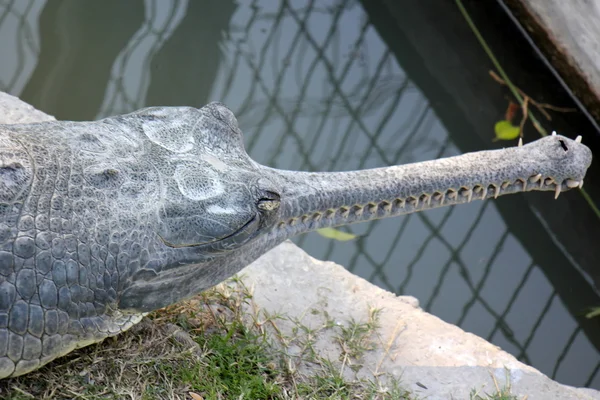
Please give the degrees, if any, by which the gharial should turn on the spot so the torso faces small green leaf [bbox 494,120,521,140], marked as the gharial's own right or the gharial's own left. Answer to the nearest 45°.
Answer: approximately 45° to the gharial's own left

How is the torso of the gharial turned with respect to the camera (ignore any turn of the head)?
to the viewer's right
